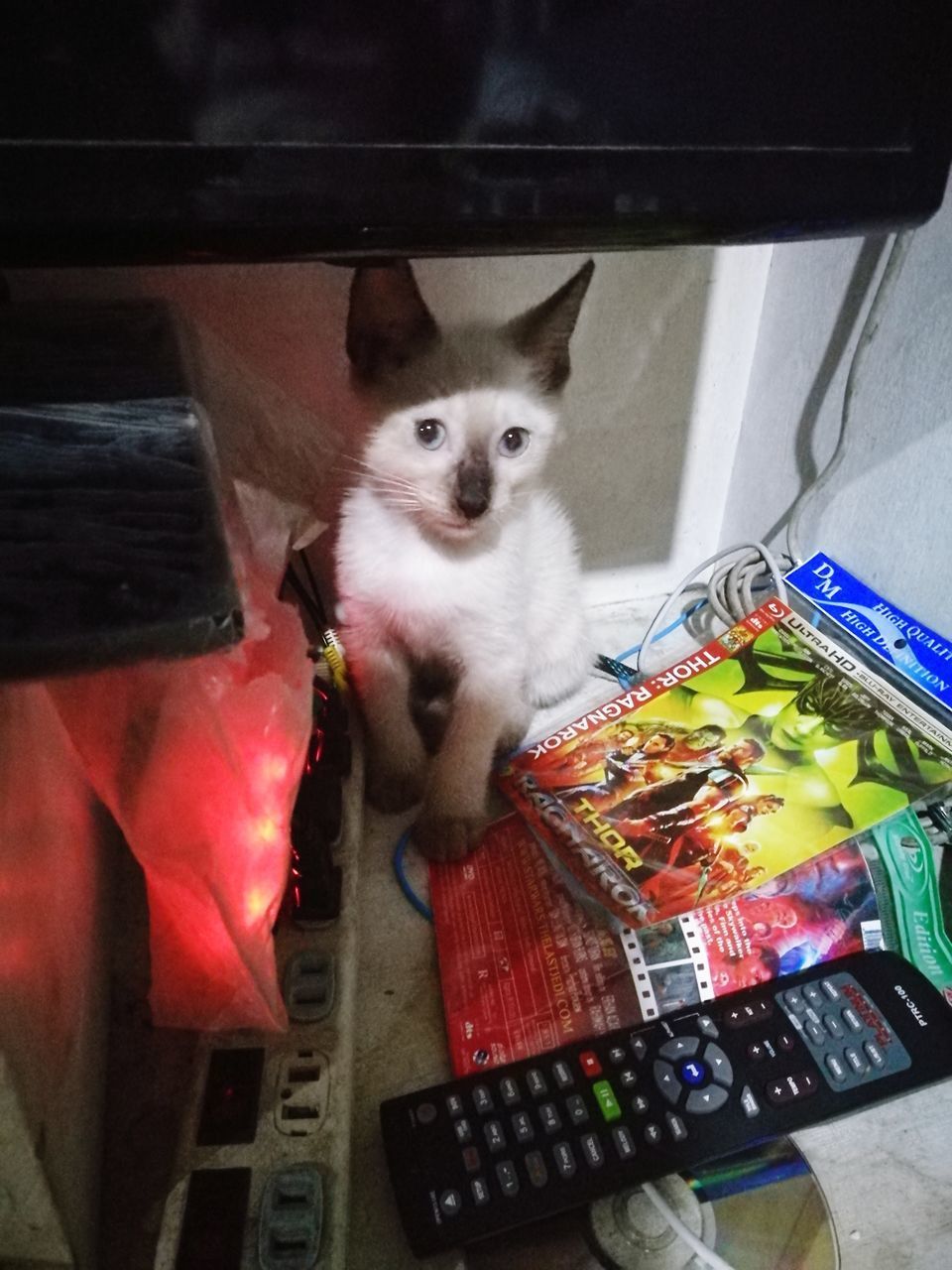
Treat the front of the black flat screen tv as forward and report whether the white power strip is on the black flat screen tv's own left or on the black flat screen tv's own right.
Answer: on the black flat screen tv's own right
